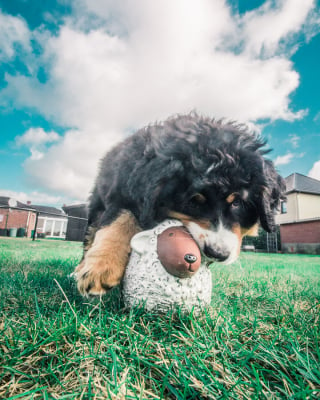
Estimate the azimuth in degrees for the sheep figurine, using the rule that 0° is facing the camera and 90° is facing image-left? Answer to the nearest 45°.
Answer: approximately 315°

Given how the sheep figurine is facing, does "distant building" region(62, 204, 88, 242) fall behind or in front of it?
behind

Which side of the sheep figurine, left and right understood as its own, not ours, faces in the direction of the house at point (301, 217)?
left
